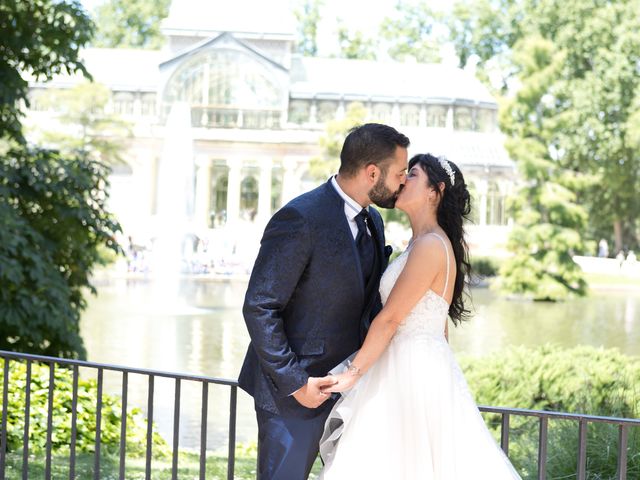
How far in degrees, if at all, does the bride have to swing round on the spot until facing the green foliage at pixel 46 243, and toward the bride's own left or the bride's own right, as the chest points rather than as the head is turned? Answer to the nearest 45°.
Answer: approximately 45° to the bride's own right

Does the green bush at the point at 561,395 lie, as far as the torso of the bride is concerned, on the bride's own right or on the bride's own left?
on the bride's own right

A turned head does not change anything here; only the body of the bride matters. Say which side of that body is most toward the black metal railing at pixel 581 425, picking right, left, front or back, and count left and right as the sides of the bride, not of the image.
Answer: back

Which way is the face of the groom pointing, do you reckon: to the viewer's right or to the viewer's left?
to the viewer's right

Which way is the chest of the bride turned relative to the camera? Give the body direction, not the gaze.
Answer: to the viewer's left

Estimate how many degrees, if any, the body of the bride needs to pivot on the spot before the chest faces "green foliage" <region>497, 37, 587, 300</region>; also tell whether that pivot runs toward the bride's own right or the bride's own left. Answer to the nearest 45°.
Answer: approximately 90° to the bride's own right

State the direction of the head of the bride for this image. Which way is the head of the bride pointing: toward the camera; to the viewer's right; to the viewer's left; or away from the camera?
to the viewer's left

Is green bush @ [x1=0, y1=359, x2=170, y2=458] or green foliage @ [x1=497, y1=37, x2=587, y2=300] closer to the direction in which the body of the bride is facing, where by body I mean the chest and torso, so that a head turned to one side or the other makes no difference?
the green bush
